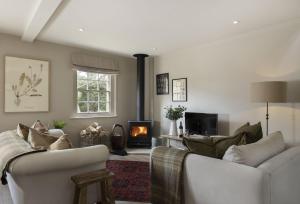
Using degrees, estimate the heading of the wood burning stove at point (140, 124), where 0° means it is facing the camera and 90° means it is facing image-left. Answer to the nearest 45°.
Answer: approximately 0°

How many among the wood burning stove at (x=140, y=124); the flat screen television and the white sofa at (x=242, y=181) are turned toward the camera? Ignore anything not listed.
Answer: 2

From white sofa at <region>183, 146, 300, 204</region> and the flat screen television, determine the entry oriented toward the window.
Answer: the white sofa

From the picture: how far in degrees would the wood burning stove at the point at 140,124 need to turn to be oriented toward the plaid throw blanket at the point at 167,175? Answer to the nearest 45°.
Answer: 0° — it already faces it

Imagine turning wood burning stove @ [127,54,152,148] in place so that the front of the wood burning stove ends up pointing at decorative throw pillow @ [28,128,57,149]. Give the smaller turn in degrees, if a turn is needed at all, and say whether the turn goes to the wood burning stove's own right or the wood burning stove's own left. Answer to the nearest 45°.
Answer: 0° — it already faces it

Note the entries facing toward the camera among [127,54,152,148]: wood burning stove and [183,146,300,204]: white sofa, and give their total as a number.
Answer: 1

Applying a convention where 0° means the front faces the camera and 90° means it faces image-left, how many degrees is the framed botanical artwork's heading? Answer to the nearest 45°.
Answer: approximately 315°

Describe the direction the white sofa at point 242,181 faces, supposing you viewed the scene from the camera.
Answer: facing away from the viewer and to the left of the viewer

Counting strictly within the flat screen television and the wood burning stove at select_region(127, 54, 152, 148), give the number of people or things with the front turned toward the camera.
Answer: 2

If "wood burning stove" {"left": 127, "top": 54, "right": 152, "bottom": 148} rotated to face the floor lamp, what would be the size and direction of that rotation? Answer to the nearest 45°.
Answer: approximately 45° to its left

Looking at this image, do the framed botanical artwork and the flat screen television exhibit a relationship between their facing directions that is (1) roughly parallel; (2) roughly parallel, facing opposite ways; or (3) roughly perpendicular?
roughly perpendicular

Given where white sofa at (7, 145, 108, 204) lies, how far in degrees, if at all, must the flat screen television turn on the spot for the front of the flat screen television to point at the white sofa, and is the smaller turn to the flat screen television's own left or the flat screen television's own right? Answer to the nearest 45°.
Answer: approximately 45° to the flat screen television's own right

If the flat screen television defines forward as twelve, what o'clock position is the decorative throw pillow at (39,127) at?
The decorative throw pillow is roughly at 2 o'clock from the flat screen television.
